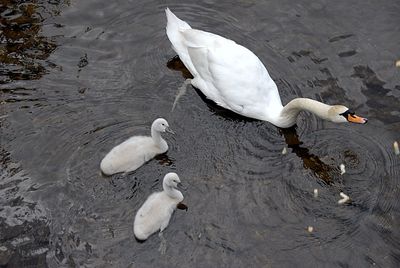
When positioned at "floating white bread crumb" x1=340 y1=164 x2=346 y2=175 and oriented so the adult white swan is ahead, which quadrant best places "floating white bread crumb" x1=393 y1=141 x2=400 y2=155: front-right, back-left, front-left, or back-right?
back-right

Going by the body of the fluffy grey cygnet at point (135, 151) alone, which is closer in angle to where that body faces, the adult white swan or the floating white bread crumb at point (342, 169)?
the adult white swan

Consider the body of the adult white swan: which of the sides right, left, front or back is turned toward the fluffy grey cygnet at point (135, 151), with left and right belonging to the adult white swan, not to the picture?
right

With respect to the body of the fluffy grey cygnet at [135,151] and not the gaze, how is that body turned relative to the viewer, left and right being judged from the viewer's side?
facing away from the viewer and to the right of the viewer

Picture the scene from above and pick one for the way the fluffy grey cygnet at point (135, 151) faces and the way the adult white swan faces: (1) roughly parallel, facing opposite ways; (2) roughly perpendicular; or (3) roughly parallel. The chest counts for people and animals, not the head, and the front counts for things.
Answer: roughly perpendicular

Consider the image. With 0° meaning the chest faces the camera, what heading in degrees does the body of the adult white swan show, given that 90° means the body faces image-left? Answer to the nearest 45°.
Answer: approximately 315°

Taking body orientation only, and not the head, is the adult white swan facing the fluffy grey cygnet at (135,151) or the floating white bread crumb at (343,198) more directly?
the floating white bread crumb

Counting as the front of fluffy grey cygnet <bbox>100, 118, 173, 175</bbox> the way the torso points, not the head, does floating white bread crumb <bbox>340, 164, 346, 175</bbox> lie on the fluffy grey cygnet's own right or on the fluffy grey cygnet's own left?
on the fluffy grey cygnet's own right
